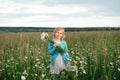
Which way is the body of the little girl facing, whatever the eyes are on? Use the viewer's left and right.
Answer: facing the viewer
